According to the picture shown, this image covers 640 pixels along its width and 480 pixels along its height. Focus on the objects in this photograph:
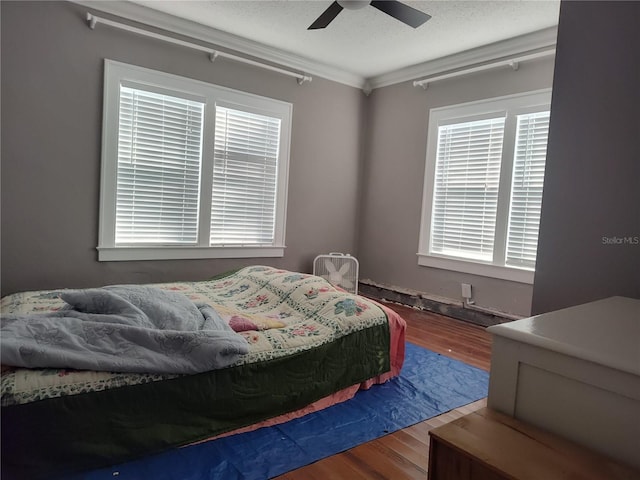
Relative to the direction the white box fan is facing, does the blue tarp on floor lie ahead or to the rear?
ahead

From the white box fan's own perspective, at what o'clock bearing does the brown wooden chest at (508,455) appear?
The brown wooden chest is roughly at 12 o'clock from the white box fan.

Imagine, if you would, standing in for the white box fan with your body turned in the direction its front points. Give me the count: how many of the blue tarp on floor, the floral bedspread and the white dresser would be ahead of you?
3

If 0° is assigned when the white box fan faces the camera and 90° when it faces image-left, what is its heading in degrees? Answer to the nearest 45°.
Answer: approximately 0°

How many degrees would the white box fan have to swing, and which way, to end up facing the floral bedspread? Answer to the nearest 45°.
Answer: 0° — it already faces it

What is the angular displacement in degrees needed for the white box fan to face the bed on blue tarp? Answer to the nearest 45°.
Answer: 0° — it already faces it
